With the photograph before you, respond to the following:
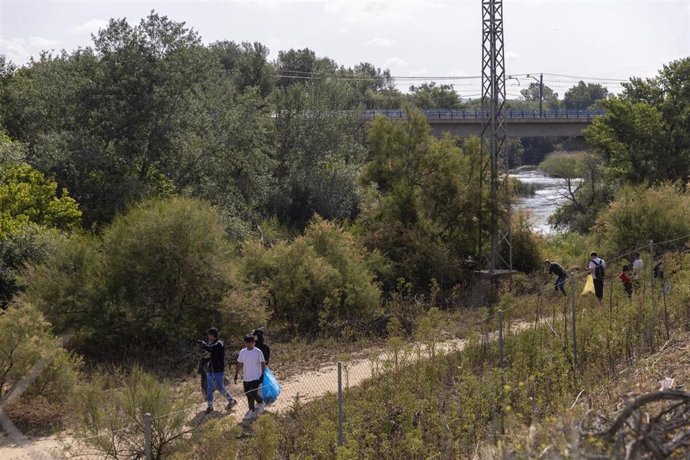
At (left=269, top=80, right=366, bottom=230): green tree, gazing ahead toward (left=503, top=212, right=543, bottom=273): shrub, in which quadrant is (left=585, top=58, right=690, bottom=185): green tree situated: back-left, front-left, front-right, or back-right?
front-left

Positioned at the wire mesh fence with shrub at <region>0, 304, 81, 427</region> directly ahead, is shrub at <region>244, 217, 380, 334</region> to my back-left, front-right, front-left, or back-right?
front-right

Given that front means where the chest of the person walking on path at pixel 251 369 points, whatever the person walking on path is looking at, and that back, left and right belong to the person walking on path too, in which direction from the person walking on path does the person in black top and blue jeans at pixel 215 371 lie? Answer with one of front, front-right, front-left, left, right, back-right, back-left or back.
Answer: right

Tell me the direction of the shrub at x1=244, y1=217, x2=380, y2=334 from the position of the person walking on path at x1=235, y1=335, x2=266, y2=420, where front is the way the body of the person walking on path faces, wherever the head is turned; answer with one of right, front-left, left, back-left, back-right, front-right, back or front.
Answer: back-right

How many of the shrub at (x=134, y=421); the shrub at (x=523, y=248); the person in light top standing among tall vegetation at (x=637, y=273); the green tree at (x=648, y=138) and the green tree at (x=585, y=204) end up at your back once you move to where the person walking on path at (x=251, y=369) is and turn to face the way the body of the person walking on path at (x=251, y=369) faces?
4

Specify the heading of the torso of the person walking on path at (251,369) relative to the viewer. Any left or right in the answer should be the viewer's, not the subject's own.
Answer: facing the viewer and to the left of the viewer

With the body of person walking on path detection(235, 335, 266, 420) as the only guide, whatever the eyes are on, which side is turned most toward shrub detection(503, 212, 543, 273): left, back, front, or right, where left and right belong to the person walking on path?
back

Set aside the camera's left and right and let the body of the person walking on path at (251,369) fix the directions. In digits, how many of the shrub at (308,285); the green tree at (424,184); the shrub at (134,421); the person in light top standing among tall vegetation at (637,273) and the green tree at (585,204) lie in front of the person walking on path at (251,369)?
1

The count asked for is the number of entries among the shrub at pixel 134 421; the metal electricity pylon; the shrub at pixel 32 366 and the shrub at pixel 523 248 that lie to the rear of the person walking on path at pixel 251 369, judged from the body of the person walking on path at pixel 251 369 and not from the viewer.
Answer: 2

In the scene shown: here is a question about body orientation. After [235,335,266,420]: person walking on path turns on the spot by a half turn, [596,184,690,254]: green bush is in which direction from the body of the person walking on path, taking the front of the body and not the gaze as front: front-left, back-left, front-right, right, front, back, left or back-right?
front

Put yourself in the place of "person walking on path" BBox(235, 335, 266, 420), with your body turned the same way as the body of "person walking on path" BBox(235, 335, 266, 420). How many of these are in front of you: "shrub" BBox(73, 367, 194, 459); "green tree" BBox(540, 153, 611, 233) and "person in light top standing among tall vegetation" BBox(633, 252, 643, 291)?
1

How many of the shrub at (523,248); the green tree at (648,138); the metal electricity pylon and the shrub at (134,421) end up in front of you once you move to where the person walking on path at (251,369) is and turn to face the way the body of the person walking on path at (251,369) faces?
1

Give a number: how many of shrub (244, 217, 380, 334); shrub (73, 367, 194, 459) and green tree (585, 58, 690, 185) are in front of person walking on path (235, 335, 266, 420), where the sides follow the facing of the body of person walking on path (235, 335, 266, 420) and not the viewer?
1

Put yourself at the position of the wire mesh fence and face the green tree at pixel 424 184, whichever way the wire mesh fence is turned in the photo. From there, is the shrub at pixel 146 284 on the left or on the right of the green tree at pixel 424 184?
left

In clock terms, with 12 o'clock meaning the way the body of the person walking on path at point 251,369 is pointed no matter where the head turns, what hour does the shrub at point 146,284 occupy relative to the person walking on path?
The shrub is roughly at 4 o'clock from the person walking on path.

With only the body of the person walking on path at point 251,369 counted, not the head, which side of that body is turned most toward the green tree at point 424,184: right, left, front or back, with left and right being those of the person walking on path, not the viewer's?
back

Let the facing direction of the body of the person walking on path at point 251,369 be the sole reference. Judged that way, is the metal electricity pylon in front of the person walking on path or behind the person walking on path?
behind
